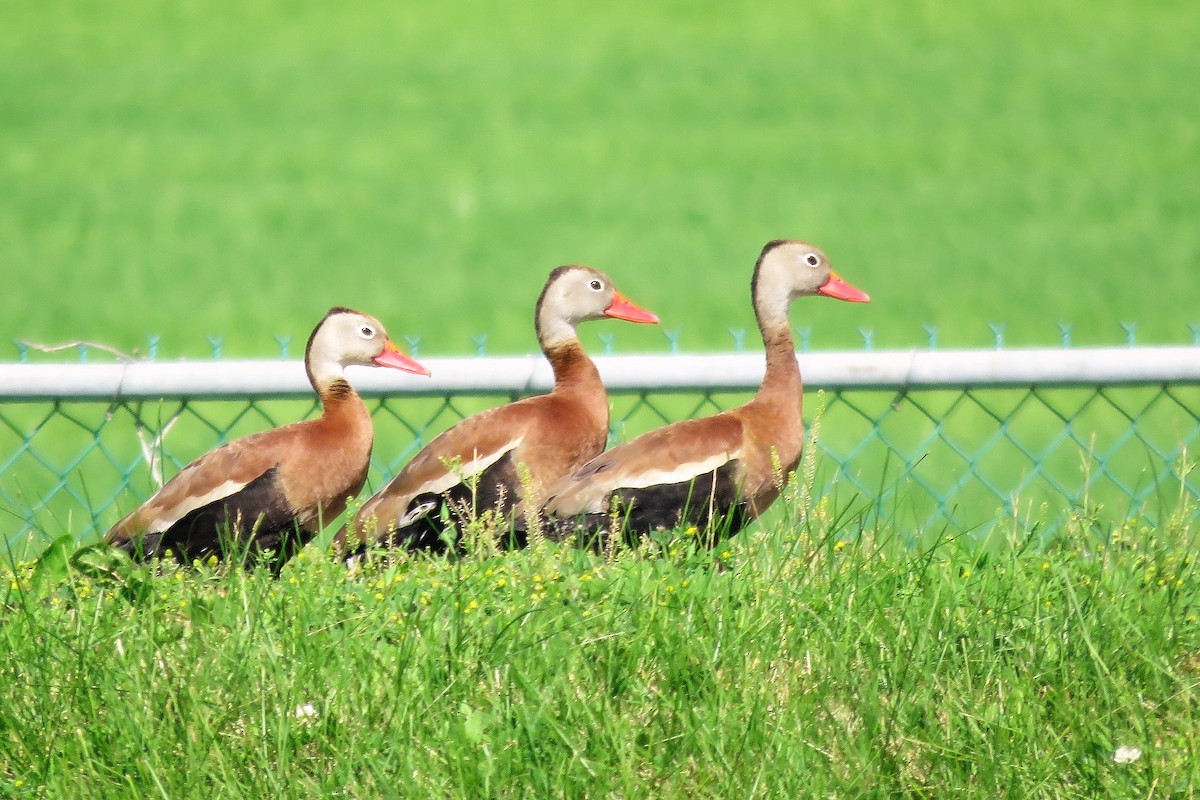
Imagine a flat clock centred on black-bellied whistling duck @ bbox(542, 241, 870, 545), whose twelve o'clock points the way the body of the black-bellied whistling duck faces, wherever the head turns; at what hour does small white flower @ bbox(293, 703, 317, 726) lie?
The small white flower is roughly at 4 o'clock from the black-bellied whistling duck.

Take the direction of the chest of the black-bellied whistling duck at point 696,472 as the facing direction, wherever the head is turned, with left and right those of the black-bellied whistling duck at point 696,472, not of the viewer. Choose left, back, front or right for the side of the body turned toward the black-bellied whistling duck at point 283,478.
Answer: back

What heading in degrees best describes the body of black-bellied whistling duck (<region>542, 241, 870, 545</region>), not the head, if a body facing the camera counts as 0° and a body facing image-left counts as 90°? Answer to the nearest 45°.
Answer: approximately 270°

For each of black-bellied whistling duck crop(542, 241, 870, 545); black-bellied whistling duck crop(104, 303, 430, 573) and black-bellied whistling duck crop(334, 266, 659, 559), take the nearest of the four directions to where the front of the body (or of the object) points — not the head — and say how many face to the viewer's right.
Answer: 3

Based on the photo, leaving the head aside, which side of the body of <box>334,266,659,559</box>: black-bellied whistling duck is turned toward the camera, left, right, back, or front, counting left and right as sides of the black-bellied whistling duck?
right

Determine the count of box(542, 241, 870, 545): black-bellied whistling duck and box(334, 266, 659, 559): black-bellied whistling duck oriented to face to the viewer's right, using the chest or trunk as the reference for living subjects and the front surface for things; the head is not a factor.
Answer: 2

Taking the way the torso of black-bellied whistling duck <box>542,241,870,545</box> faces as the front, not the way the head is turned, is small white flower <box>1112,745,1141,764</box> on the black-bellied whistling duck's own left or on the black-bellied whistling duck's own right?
on the black-bellied whistling duck's own right

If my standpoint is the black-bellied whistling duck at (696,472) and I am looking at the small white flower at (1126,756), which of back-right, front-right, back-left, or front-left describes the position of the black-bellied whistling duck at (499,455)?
back-right

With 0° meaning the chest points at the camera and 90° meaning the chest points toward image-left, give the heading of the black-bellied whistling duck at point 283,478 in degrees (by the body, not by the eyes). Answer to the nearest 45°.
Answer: approximately 270°
